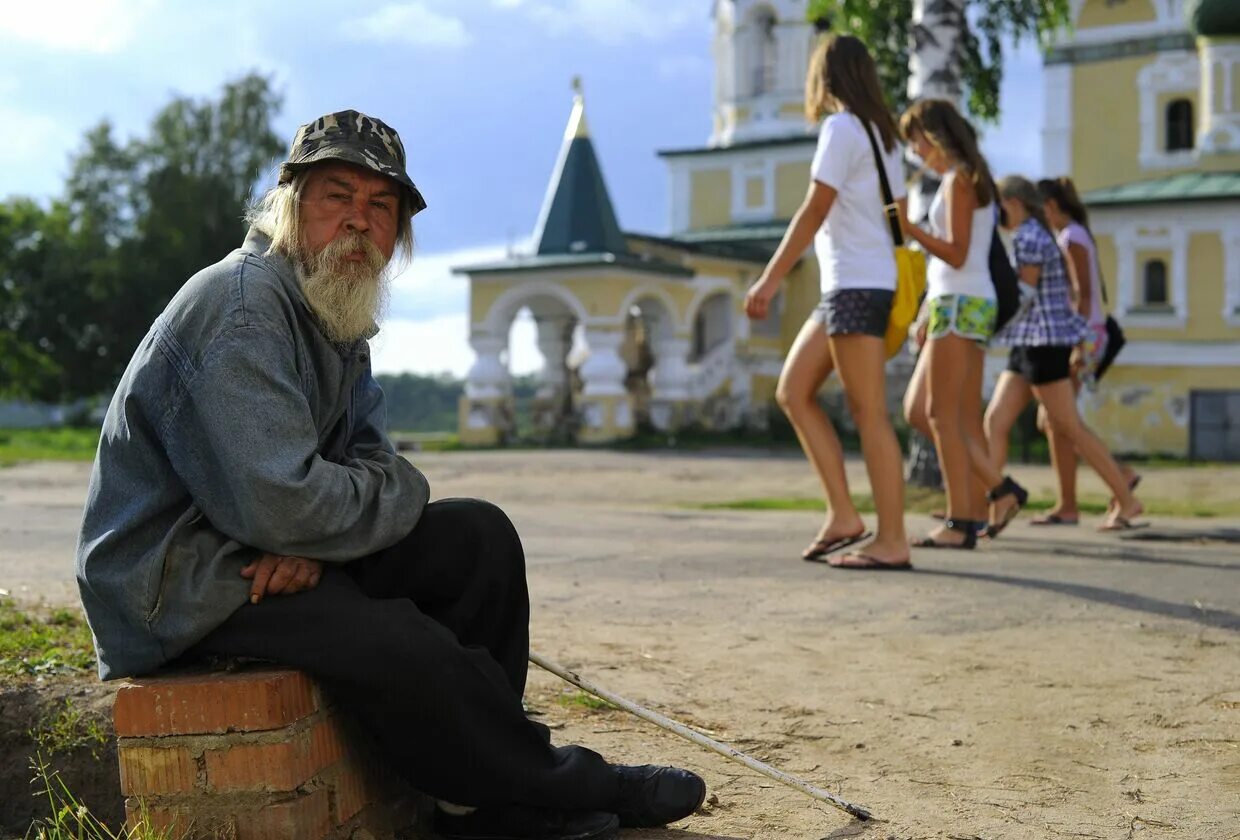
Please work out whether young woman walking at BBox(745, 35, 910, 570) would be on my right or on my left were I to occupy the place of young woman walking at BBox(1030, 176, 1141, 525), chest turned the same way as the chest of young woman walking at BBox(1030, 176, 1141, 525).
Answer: on my left

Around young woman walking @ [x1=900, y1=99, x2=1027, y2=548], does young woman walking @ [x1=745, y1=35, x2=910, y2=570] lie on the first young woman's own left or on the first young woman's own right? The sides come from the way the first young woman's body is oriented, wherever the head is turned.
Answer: on the first young woman's own left

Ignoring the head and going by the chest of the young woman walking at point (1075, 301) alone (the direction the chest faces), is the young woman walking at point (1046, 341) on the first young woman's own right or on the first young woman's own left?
on the first young woman's own left

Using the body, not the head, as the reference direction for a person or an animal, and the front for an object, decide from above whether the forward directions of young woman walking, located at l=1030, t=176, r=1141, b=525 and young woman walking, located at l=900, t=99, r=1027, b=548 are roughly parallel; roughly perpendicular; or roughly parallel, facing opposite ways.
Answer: roughly parallel

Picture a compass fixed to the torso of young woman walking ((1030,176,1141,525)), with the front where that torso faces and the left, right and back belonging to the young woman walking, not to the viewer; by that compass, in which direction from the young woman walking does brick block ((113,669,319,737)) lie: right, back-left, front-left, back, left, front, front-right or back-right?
left

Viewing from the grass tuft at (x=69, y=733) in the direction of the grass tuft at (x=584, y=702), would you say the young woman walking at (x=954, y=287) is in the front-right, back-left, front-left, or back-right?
front-left
